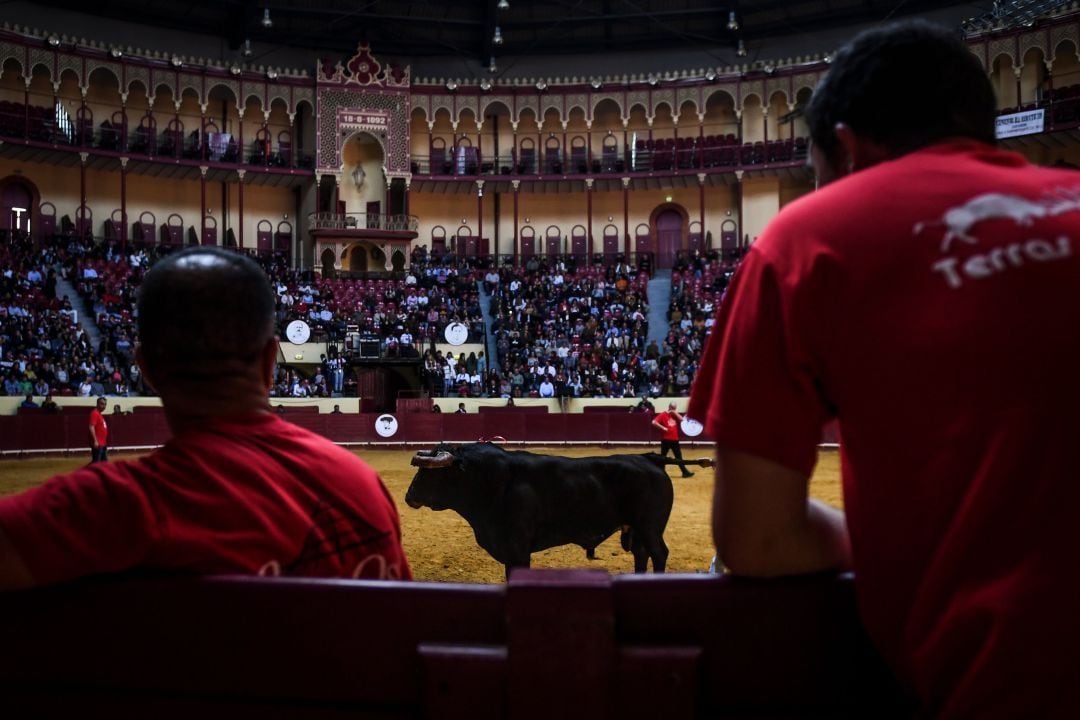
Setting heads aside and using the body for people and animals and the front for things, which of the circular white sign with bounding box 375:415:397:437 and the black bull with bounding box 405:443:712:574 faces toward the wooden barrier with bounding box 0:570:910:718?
the circular white sign

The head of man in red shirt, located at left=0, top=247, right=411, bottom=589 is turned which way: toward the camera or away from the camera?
away from the camera

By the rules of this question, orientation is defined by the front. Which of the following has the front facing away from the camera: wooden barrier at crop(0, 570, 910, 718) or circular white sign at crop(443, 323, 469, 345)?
the wooden barrier

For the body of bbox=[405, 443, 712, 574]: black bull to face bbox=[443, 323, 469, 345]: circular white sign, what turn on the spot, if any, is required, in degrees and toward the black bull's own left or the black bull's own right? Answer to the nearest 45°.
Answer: approximately 90° to the black bull's own right

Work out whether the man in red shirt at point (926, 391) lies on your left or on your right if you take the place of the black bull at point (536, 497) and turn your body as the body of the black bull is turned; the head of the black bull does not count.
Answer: on your left

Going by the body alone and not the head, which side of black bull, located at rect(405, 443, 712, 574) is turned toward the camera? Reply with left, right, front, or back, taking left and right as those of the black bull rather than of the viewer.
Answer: left

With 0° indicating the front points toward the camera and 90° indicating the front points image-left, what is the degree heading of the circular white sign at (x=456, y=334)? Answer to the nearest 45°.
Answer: approximately 0°

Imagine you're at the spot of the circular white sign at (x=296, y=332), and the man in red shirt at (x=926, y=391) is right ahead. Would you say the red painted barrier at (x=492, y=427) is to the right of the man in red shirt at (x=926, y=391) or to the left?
left
